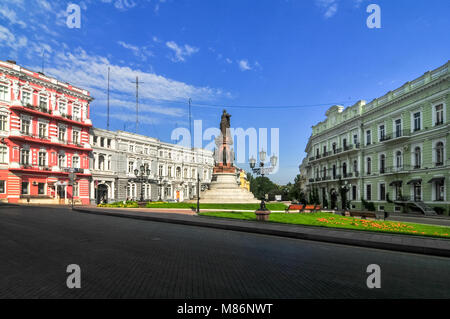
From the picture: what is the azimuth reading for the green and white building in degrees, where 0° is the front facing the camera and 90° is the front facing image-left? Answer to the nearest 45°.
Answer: approximately 45°

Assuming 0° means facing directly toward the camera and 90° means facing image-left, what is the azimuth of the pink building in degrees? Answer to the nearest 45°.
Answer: approximately 315°

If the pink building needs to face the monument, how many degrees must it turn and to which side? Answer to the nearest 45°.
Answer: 0° — it already faces it
